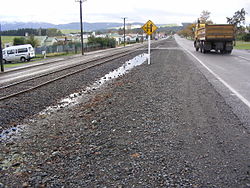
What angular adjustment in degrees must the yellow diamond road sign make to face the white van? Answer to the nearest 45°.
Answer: approximately 135° to its right

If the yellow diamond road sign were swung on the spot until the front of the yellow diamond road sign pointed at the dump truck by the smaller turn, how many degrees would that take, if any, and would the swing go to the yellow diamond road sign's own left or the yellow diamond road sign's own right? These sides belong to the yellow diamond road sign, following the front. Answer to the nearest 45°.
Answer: approximately 135° to the yellow diamond road sign's own left

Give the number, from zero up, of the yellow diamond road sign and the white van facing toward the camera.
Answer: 1

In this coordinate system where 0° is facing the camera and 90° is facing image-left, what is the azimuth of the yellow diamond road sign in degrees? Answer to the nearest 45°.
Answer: approximately 0°
